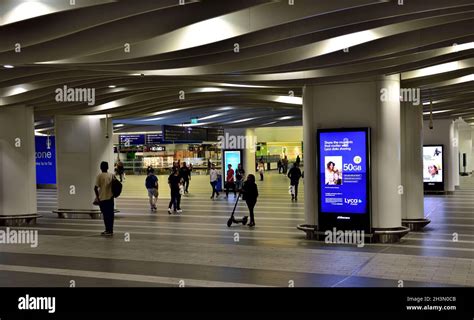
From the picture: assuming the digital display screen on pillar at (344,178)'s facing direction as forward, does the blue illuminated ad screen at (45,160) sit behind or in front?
behind

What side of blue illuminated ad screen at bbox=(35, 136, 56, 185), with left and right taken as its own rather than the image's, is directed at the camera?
front

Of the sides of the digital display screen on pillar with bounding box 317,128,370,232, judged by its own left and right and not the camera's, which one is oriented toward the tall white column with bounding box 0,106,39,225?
right

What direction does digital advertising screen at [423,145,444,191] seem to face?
toward the camera

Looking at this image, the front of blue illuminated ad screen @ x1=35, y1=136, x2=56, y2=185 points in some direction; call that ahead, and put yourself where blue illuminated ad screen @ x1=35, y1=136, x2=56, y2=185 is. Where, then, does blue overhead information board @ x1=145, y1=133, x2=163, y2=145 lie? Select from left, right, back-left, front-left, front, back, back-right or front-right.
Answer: back-left

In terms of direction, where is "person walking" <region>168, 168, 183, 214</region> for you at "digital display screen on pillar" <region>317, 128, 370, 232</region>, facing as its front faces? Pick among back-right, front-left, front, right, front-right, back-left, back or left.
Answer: back-right

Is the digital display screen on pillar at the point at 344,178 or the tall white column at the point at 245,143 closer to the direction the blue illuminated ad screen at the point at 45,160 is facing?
the digital display screen on pillar

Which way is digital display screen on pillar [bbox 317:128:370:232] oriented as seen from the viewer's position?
toward the camera

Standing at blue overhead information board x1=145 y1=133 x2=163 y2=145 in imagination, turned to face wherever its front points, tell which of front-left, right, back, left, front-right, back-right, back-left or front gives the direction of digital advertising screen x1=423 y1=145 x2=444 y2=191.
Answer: front-left

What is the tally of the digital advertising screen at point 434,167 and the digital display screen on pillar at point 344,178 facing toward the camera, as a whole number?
2

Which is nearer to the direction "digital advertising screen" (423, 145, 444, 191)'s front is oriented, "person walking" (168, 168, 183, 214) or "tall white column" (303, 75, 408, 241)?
the tall white column

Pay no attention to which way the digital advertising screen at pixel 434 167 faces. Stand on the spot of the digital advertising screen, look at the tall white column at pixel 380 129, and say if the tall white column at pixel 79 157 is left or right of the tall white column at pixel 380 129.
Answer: right
